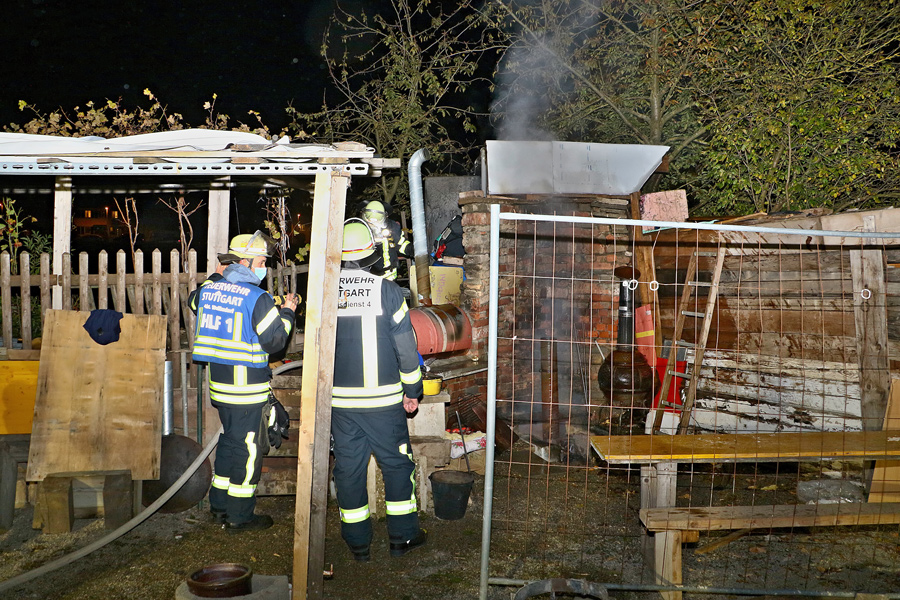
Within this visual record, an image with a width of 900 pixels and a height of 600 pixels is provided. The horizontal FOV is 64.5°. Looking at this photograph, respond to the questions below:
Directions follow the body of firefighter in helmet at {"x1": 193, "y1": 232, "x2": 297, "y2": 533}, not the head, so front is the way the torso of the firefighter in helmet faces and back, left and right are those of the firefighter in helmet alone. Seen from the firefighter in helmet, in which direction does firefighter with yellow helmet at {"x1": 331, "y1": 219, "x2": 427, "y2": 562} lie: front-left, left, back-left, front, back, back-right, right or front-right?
right

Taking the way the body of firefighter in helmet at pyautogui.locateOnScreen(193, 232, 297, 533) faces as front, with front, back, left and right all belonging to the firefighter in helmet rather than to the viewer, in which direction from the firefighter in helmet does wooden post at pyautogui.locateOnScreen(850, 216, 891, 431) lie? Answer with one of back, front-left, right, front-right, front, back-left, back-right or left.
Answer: front-right

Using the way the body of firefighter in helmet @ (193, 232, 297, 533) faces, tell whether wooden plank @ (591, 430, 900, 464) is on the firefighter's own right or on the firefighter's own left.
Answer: on the firefighter's own right

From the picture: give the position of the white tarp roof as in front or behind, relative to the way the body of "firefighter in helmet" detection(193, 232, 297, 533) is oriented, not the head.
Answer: behind

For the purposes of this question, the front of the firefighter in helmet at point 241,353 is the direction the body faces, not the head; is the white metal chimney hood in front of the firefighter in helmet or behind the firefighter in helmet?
in front

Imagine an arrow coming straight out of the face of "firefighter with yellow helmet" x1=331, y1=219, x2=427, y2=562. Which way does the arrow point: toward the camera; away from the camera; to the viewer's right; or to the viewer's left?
away from the camera

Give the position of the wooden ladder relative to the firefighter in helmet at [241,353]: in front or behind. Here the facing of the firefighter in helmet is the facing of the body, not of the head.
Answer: in front

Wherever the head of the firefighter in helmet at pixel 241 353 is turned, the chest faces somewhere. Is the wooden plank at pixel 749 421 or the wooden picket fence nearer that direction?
the wooden plank

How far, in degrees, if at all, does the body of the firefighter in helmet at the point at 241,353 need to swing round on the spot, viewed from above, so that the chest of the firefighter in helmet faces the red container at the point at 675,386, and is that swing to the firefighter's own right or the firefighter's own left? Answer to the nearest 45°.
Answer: approximately 45° to the firefighter's own right

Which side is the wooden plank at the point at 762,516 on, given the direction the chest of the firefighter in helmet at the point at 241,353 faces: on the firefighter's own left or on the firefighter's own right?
on the firefighter's own right
